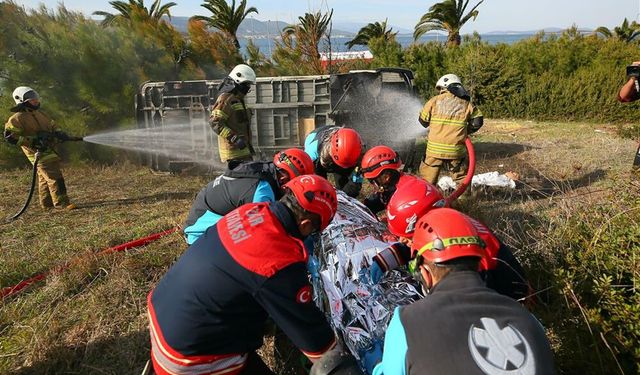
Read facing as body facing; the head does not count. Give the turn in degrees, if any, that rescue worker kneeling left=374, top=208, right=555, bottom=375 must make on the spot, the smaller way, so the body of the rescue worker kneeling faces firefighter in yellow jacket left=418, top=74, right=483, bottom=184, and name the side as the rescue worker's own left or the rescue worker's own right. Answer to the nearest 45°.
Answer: approximately 45° to the rescue worker's own right

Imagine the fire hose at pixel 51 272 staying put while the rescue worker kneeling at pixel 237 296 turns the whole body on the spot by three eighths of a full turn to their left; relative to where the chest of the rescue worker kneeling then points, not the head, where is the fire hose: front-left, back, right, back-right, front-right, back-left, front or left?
front-right

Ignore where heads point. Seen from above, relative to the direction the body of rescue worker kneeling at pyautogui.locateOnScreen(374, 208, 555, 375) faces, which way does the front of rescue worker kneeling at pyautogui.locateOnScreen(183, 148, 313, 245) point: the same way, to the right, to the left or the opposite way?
to the right

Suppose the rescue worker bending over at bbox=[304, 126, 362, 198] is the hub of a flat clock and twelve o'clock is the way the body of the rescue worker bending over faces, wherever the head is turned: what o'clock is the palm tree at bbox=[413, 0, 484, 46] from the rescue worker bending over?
The palm tree is roughly at 8 o'clock from the rescue worker bending over.

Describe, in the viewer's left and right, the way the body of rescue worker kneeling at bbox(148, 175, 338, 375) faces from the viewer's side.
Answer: facing away from the viewer and to the right of the viewer

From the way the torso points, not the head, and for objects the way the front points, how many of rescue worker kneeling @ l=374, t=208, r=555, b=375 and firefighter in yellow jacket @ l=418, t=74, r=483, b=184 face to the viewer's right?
0

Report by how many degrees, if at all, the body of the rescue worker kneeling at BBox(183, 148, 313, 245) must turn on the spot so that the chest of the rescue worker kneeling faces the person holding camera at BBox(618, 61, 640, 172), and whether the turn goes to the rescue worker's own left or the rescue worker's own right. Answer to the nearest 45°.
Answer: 0° — they already face them

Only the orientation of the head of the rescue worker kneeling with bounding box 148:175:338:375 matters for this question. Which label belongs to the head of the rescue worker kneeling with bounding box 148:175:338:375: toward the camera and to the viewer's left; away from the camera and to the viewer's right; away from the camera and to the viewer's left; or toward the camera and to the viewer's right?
away from the camera and to the viewer's right

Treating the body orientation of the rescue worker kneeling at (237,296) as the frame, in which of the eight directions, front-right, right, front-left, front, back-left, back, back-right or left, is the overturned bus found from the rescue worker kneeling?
front-left

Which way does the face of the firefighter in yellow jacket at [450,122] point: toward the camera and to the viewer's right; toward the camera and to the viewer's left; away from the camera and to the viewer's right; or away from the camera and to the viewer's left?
away from the camera and to the viewer's left

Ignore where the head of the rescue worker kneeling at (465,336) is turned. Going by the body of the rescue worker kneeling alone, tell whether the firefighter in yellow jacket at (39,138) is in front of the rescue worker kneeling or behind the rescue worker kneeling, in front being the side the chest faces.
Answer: in front

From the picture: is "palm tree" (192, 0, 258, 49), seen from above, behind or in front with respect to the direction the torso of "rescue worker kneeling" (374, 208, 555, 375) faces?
in front

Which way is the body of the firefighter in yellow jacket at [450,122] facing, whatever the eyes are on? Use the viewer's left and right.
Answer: facing away from the viewer

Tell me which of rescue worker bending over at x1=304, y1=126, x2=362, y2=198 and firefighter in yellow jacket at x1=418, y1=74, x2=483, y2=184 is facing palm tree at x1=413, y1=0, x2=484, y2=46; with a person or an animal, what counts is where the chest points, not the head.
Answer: the firefighter in yellow jacket
